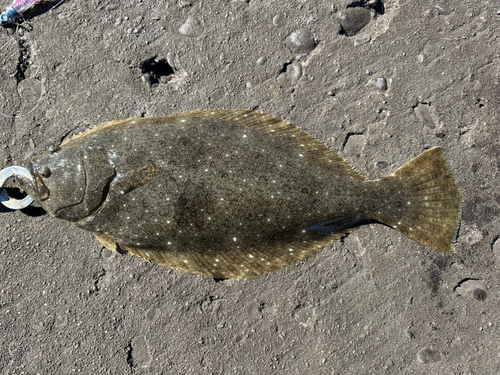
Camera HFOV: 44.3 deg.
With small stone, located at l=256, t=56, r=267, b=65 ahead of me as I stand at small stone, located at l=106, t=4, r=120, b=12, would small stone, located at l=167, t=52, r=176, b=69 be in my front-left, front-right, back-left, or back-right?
front-right

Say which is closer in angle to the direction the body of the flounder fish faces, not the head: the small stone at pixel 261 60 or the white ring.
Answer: the white ring

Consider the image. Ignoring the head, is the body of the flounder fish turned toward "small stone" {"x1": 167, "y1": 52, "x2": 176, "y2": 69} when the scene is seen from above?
no

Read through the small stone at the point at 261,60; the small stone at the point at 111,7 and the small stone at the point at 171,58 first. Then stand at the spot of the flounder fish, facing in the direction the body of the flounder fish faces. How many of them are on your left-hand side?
0

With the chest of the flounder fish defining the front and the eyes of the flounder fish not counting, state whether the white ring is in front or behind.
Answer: in front

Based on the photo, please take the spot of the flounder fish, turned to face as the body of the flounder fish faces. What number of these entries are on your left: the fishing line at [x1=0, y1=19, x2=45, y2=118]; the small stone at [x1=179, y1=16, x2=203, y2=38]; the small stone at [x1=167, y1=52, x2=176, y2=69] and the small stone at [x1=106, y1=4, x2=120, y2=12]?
0

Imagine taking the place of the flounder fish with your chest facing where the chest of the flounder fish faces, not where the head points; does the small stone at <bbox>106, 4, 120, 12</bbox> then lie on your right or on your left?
on your right

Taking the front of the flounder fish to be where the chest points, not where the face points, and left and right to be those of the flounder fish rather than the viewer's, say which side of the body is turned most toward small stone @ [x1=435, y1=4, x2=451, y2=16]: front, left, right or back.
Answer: back

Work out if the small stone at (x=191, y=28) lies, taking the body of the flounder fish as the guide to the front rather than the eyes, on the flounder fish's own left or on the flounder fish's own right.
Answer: on the flounder fish's own right

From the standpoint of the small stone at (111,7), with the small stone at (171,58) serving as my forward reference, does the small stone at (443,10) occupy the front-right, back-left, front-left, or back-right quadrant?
front-left

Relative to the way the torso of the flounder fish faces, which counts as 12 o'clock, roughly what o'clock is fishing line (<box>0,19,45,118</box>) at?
The fishing line is roughly at 2 o'clock from the flounder fish.

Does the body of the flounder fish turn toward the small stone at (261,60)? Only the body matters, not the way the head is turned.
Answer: no

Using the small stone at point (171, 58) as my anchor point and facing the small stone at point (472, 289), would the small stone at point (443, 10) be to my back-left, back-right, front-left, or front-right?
front-left

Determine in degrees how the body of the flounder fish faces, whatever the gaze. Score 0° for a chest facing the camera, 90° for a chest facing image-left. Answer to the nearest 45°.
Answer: approximately 90°
